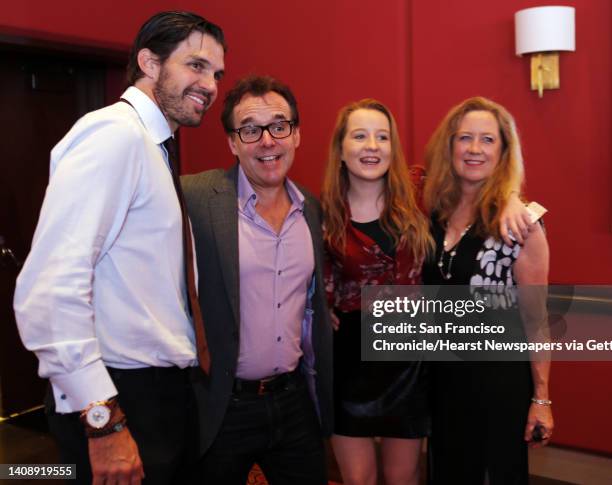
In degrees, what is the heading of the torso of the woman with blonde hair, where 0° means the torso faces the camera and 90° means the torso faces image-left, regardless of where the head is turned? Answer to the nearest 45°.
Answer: approximately 45°

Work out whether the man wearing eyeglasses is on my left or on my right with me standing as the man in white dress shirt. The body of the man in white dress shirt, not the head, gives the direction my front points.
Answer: on my left

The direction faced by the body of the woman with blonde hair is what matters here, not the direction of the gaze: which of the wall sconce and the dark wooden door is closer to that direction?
the dark wooden door

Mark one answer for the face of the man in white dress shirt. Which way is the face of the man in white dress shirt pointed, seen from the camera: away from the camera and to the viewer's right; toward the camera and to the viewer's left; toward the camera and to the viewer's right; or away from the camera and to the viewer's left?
toward the camera and to the viewer's right
